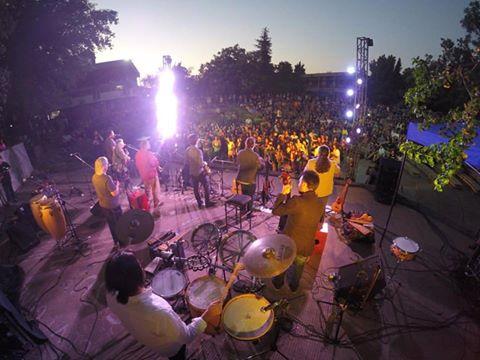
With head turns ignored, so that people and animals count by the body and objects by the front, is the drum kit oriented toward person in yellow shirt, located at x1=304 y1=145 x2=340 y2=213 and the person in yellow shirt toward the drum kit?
no

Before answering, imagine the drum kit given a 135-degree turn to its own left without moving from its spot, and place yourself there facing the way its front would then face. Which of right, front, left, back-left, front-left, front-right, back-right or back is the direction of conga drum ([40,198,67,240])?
front-right

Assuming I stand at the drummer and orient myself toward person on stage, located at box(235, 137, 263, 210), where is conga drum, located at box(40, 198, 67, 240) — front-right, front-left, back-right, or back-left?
front-left

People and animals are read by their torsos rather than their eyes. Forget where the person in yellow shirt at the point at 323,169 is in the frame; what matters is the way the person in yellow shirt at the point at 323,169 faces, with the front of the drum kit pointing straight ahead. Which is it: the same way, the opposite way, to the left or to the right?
the same way

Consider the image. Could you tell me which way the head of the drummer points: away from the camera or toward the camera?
away from the camera

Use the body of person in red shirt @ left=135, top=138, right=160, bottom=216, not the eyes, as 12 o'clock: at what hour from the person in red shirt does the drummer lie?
The drummer is roughly at 6 o'clock from the person in red shirt.

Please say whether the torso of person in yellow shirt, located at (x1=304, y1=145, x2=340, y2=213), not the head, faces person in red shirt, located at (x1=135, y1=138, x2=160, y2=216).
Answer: no

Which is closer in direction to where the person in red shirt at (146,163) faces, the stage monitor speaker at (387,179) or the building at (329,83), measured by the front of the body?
the building

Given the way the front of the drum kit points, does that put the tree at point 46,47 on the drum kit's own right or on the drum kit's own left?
on the drum kit's own left

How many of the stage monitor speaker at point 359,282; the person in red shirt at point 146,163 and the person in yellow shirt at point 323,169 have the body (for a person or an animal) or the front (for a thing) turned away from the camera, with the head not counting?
2

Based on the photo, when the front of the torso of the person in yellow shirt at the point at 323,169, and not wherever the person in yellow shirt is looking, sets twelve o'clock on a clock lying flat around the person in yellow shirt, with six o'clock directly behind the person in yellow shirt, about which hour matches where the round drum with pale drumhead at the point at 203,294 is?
The round drum with pale drumhead is roughly at 7 o'clock from the person in yellow shirt.

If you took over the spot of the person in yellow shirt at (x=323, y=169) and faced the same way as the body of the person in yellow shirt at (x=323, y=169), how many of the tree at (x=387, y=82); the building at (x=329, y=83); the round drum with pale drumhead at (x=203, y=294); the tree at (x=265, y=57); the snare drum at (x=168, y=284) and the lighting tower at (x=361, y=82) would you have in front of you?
4

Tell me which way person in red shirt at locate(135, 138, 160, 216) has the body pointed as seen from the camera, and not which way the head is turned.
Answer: away from the camera

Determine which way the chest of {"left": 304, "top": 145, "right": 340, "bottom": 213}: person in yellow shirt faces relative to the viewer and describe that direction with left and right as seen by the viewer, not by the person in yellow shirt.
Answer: facing away from the viewer

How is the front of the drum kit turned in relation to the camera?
facing away from the viewer and to the right of the viewer

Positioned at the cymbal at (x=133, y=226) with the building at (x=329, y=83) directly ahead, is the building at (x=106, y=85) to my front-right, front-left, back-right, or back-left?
front-left

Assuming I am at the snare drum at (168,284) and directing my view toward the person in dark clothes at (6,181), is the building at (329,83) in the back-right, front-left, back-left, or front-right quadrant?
front-right

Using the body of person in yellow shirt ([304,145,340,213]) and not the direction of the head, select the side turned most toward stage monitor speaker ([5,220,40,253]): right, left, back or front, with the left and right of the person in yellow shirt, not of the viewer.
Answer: left

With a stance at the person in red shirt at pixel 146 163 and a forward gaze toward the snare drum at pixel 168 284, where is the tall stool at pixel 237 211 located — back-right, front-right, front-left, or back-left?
front-left
